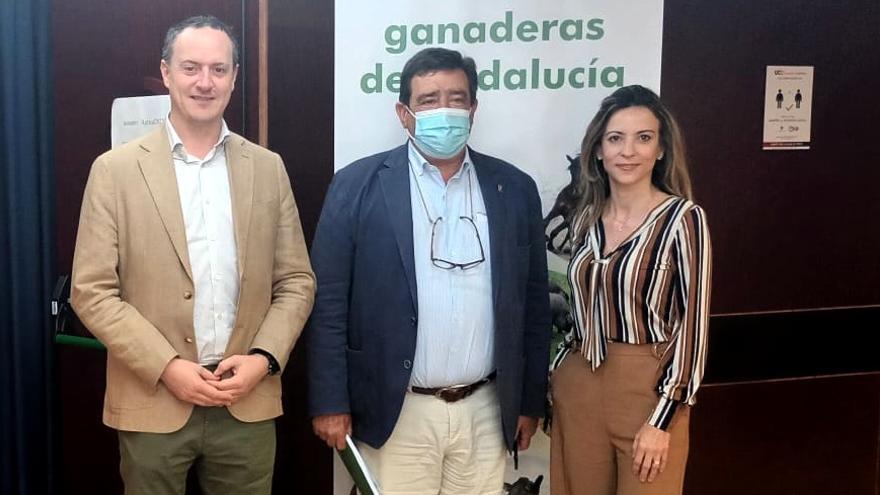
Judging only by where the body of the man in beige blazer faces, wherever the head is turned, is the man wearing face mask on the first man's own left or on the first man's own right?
on the first man's own left

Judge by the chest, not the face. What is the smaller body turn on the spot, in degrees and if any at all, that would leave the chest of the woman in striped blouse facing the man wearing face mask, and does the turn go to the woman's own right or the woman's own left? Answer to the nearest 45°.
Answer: approximately 45° to the woman's own right

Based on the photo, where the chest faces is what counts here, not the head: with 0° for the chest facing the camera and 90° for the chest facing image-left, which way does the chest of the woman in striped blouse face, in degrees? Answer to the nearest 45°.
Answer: approximately 45°

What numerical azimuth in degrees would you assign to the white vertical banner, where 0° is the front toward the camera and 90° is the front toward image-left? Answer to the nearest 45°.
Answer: approximately 0°

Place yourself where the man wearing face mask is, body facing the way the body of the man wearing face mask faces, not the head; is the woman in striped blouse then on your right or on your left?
on your left
